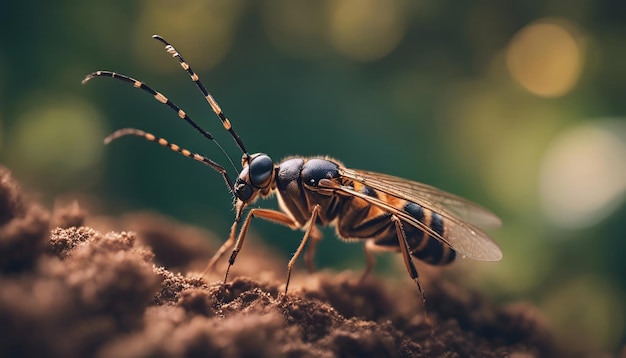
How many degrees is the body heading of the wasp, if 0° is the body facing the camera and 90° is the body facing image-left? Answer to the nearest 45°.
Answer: approximately 90°
